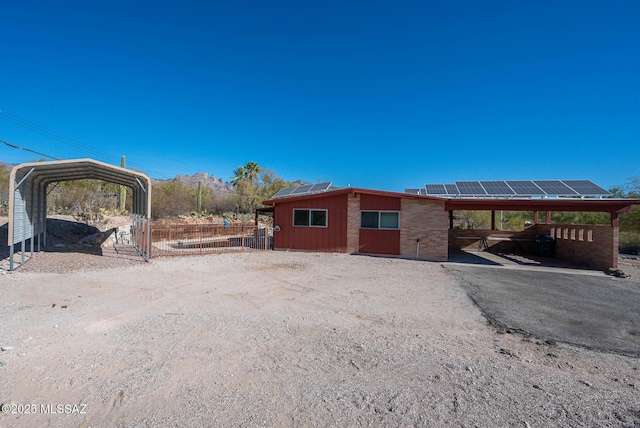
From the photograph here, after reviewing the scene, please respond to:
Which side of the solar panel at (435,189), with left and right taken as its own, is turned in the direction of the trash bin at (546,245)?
left

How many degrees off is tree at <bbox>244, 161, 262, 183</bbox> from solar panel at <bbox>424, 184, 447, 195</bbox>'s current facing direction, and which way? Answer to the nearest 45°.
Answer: approximately 135° to its right

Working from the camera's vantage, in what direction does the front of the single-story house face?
facing the viewer

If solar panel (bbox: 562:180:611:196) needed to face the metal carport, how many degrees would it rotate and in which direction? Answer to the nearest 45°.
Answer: approximately 45° to its right

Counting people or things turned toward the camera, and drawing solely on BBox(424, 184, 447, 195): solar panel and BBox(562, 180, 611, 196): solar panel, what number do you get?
2

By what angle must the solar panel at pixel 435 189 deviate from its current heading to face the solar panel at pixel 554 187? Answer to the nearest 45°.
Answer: approximately 90° to its left

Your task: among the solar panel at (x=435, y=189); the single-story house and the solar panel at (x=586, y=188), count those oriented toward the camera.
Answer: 3

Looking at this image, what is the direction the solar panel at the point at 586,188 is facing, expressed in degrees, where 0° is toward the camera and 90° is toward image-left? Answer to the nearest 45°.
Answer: approximately 0°
